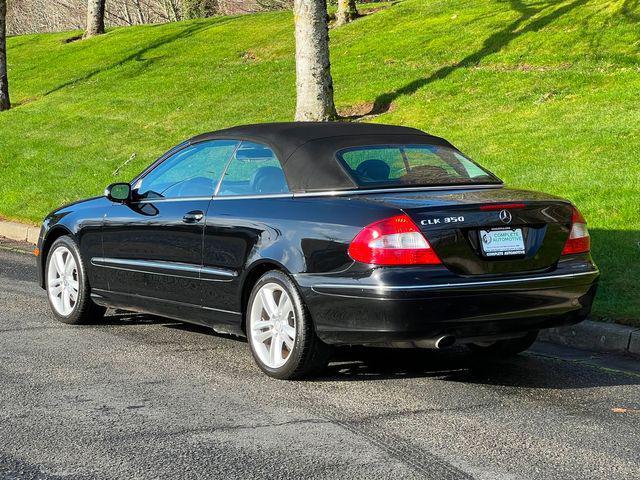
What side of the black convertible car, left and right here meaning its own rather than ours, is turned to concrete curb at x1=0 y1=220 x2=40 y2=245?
front

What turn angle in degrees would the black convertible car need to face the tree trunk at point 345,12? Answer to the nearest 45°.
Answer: approximately 45° to its right

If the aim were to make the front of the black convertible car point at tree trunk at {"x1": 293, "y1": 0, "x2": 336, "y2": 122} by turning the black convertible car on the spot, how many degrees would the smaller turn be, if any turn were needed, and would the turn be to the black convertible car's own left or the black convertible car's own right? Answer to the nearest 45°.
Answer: approximately 45° to the black convertible car's own right

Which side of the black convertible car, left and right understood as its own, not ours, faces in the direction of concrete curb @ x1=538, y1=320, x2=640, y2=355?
right

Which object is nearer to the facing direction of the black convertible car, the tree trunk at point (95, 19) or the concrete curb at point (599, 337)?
the tree trunk

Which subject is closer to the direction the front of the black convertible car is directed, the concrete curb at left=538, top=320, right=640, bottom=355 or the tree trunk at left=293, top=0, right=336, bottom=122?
the tree trunk

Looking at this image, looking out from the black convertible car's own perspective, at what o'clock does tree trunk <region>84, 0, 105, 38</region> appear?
The tree trunk is roughly at 1 o'clock from the black convertible car.

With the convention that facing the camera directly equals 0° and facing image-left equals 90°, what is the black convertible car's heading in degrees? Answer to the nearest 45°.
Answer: approximately 135°

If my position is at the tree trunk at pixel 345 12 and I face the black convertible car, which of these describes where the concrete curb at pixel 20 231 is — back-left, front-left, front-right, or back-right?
front-right
